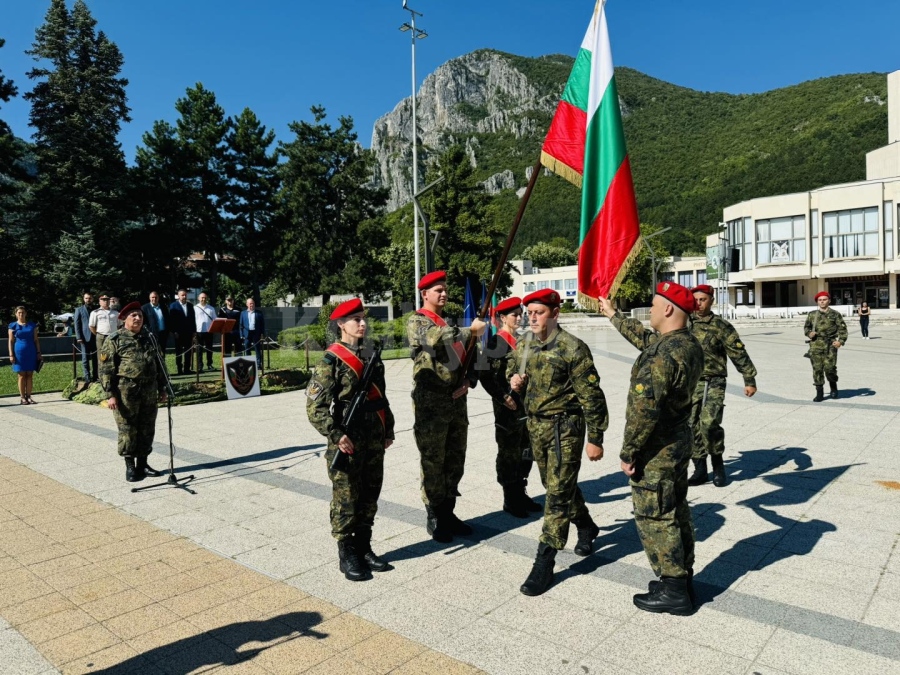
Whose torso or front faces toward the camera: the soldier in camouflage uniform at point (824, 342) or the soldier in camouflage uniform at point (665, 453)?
the soldier in camouflage uniform at point (824, 342)

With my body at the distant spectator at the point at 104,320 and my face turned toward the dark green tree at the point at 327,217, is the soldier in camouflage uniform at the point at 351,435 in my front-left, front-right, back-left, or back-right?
back-right

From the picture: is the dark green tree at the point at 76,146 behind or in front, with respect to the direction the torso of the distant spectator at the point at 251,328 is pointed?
behind

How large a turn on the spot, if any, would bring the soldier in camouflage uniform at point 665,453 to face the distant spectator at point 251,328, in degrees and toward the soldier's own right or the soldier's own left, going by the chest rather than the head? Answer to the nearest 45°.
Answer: approximately 45° to the soldier's own right

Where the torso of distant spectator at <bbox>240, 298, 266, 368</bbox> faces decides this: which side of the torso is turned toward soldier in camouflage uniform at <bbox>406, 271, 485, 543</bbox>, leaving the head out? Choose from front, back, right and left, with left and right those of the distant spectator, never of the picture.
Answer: front

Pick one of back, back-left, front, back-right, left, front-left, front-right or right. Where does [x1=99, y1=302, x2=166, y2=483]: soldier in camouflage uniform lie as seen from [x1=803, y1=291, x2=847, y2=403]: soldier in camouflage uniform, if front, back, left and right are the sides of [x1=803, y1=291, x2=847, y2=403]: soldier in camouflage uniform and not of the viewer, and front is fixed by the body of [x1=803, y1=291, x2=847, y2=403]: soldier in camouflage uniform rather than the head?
front-right

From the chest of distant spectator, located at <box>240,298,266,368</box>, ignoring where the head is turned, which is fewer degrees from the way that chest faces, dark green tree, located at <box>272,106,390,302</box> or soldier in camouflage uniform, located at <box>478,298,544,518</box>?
the soldier in camouflage uniform

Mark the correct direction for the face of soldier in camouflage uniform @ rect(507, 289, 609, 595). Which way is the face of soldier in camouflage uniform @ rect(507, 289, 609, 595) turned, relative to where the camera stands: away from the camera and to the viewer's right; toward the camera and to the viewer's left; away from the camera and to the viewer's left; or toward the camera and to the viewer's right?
toward the camera and to the viewer's left

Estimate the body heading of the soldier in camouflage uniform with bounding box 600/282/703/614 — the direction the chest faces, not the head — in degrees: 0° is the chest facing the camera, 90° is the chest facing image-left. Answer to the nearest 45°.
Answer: approximately 90°

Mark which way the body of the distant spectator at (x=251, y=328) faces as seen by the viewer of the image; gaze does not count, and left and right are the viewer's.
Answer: facing the viewer

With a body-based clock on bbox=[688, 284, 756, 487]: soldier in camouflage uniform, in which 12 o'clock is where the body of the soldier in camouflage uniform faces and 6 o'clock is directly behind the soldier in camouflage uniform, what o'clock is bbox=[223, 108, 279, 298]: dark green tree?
The dark green tree is roughly at 3 o'clock from the soldier in camouflage uniform.

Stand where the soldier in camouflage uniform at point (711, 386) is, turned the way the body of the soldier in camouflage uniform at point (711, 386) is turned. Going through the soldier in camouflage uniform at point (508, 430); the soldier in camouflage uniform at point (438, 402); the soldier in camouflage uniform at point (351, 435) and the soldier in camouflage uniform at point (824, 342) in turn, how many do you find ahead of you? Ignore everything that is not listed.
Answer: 3

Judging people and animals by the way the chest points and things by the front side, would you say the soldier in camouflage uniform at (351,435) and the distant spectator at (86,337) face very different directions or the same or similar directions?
same or similar directions

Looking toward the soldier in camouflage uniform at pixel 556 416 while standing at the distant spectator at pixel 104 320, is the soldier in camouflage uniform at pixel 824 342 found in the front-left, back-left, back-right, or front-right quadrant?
front-left

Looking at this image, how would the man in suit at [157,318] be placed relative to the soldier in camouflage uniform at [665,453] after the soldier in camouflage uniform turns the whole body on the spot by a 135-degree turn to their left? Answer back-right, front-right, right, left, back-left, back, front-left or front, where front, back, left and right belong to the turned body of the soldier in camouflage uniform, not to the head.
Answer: back

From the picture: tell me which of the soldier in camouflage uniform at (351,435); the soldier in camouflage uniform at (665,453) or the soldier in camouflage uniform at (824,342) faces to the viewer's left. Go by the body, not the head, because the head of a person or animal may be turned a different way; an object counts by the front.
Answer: the soldier in camouflage uniform at (665,453)
